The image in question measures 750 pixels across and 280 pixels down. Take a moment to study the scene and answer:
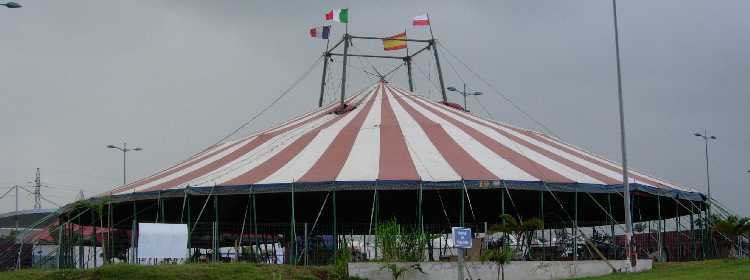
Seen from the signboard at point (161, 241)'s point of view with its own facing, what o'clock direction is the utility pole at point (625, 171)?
The utility pole is roughly at 9 o'clock from the signboard.

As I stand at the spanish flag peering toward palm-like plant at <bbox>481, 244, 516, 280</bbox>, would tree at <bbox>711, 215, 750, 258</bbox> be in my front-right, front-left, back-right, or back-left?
front-left

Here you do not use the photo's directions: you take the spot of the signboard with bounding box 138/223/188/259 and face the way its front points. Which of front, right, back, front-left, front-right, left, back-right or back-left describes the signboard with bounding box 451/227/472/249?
front-left

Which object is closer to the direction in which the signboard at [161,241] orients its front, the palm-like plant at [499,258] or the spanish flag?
the palm-like plant

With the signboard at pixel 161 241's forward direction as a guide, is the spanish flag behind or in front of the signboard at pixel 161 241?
behind

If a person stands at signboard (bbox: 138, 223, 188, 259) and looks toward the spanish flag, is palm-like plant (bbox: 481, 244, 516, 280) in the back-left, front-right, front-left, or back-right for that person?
front-right

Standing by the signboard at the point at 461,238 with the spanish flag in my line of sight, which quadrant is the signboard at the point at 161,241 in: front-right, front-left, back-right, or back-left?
front-left

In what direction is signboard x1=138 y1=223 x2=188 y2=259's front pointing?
toward the camera

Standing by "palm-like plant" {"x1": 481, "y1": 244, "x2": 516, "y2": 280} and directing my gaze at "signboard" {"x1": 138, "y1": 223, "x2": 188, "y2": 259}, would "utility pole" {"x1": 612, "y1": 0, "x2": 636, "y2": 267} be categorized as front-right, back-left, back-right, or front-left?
back-right

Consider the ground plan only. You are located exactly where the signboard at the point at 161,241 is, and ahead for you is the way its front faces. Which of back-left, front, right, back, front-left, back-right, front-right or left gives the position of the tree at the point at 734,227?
left

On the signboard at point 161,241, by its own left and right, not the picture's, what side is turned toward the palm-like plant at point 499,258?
left
